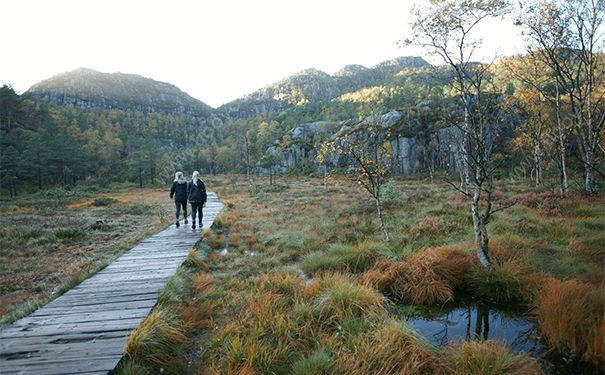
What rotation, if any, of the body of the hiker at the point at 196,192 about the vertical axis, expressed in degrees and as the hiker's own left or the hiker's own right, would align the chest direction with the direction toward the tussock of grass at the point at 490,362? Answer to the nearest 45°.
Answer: approximately 180°

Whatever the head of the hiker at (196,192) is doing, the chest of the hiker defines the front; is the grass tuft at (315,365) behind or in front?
behind

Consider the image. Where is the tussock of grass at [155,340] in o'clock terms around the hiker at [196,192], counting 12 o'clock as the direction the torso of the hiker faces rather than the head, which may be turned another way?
The tussock of grass is roughly at 6 o'clock from the hiker.

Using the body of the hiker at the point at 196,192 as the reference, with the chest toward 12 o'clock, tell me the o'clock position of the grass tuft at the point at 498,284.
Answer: The grass tuft is roughly at 5 o'clock from the hiker.

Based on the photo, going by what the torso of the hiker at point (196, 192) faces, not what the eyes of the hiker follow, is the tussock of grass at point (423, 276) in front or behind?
behind

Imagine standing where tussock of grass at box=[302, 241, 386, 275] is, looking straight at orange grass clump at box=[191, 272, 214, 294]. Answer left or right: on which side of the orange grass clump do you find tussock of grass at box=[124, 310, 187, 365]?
left

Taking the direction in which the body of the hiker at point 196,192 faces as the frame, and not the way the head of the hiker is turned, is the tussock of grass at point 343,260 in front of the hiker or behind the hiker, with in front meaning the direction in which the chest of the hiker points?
behind

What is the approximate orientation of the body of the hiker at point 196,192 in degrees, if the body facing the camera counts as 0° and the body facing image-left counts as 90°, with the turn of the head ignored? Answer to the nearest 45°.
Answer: approximately 180°
